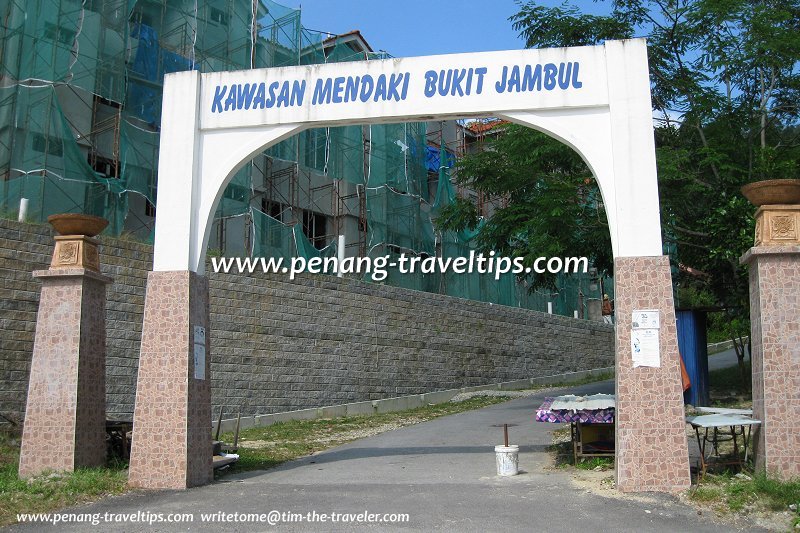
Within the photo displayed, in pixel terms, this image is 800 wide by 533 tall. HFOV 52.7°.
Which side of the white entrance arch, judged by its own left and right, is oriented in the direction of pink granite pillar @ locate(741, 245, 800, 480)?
left

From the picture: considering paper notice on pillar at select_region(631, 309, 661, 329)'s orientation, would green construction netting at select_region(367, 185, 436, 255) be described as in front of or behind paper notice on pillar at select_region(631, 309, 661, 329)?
behind

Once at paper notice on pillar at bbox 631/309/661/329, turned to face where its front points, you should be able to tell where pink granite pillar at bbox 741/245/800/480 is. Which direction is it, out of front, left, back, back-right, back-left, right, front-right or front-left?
left

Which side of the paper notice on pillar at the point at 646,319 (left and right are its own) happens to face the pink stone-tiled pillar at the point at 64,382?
right

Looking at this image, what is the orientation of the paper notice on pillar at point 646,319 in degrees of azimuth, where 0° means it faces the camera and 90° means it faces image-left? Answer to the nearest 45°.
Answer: approximately 0°

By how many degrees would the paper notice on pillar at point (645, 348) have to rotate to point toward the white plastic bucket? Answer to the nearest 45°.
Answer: approximately 90° to its right

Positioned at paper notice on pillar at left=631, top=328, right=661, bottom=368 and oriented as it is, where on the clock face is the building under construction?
The building under construction is roughly at 4 o'clock from the paper notice on pillar.

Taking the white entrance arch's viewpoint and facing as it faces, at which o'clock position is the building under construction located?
The building under construction is roughly at 5 o'clock from the white entrance arch.

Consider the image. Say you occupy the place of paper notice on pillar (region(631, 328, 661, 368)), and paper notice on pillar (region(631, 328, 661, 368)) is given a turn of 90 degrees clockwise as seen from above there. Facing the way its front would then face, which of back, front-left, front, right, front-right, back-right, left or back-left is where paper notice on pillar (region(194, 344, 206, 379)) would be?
front

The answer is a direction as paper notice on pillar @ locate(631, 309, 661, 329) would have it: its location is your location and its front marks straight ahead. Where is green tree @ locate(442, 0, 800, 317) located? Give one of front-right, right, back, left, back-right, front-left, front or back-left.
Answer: back
